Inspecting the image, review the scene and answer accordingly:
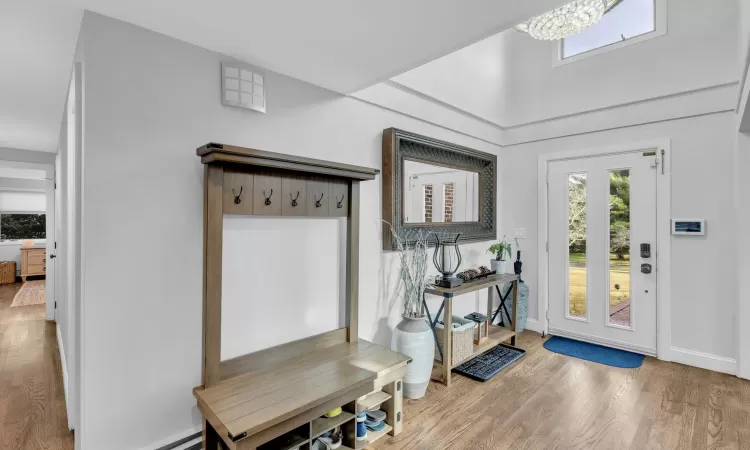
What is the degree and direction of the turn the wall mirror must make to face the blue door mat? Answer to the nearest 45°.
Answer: approximately 45° to its left

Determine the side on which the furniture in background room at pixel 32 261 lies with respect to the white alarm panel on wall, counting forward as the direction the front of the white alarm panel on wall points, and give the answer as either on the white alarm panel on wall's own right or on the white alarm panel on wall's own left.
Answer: on the white alarm panel on wall's own right

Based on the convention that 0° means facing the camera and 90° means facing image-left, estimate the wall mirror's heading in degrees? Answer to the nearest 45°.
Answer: approximately 315°

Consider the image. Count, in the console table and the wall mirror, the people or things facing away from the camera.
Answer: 0

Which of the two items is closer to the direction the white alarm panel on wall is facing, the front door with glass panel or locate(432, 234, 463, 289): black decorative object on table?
the black decorative object on table

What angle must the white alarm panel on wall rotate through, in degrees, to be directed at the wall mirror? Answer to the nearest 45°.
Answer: approximately 45° to its right

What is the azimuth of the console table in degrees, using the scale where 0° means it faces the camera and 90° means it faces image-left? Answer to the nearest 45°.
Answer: approximately 315°

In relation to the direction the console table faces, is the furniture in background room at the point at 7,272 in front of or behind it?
behind

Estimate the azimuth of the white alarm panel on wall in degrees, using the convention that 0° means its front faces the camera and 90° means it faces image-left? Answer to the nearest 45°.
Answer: approximately 0°

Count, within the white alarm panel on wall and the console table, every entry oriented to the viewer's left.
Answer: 0

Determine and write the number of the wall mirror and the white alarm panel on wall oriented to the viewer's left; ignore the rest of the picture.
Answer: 0
